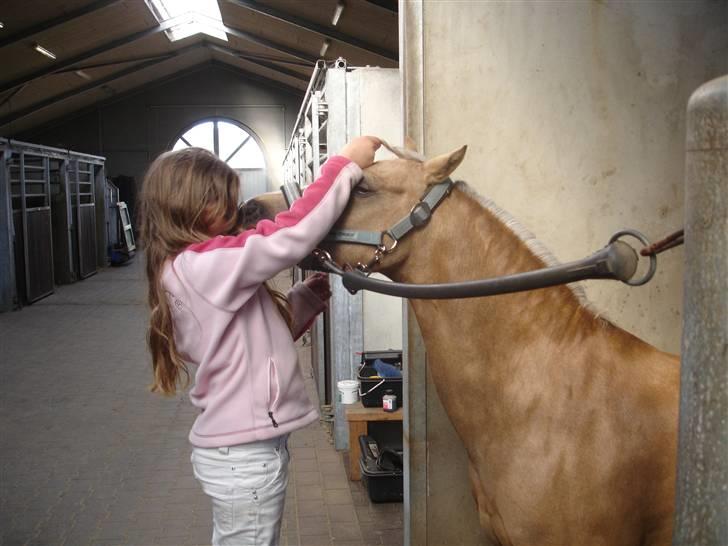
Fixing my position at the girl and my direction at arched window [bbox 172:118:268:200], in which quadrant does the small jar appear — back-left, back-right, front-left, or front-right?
front-right

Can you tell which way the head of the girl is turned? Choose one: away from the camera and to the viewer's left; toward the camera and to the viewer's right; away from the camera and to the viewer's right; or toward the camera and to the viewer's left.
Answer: away from the camera and to the viewer's right

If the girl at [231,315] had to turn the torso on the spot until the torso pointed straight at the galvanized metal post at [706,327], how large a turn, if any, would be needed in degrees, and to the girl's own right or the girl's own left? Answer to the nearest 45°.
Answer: approximately 45° to the girl's own right

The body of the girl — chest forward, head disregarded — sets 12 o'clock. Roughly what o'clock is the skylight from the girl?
The skylight is roughly at 9 o'clock from the girl.

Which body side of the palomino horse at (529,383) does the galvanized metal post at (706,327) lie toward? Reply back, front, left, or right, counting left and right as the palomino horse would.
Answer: left

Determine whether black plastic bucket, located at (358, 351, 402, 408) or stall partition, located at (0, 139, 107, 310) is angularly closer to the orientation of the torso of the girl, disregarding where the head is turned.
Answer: the black plastic bucket

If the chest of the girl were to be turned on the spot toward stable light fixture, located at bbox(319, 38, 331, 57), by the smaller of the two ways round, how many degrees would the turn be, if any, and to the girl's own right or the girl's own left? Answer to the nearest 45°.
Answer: approximately 90° to the girl's own left

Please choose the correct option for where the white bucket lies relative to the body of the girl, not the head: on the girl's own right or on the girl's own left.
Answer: on the girl's own left

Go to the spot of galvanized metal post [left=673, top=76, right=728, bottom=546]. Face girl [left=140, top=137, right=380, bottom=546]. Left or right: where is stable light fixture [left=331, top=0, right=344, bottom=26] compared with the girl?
right

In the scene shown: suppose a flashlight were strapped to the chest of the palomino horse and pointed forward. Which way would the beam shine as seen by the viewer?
to the viewer's left

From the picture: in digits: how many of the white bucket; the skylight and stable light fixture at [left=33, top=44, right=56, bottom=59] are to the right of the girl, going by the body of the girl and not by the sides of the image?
0

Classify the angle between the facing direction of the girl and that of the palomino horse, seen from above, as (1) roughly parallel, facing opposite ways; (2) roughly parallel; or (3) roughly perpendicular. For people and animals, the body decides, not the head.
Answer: roughly parallel, facing opposite ways

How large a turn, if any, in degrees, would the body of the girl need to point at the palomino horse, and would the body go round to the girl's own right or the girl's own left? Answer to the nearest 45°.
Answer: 0° — they already face it

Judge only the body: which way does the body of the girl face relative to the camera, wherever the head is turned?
to the viewer's right

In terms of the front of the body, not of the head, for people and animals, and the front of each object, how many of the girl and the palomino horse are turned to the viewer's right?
1

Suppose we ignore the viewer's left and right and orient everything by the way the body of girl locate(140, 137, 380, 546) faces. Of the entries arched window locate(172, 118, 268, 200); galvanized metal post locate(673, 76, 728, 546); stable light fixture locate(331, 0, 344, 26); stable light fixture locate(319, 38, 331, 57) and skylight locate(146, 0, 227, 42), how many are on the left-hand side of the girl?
4

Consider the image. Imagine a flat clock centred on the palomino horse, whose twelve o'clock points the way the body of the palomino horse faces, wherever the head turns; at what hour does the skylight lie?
The skylight is roughly at 2 o'clock from the palomino horse.

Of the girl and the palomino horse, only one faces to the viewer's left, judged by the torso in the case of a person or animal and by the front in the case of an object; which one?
the palomino horse

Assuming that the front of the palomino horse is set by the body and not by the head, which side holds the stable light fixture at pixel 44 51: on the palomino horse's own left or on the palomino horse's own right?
on the palomino horse's own right
